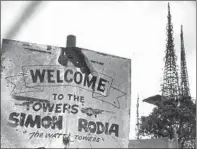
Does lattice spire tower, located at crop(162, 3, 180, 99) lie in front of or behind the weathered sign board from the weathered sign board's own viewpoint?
behind

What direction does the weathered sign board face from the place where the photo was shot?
facing the viewer
